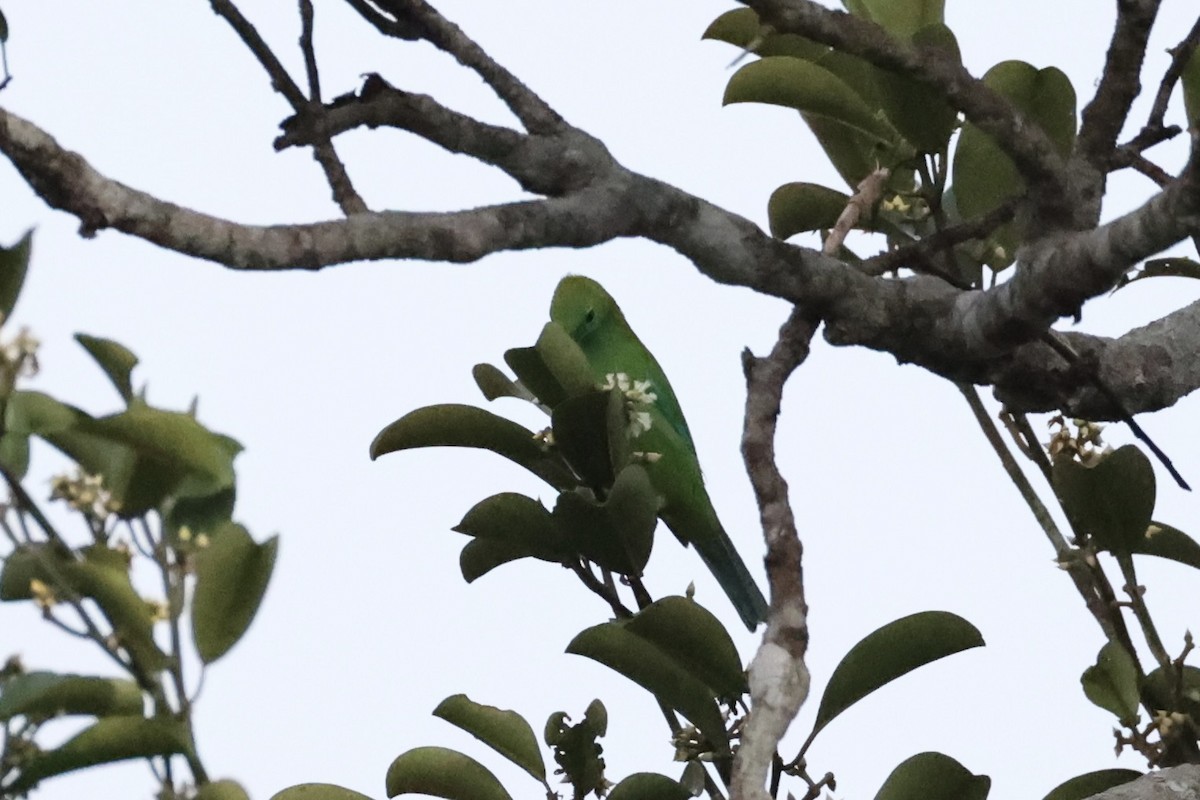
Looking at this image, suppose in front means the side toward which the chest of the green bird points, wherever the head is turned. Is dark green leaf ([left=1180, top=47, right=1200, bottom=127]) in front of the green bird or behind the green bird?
behind

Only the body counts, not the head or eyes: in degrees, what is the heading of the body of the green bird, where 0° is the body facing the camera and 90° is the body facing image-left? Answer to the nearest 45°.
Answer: approximately 90°

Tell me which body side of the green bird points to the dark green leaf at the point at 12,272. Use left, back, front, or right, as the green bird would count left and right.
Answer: front

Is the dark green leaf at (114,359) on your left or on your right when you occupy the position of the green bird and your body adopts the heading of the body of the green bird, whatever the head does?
on your left

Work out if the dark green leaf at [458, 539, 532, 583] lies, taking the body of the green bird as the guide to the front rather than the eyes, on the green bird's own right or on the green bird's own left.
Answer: on the green bird's own left
